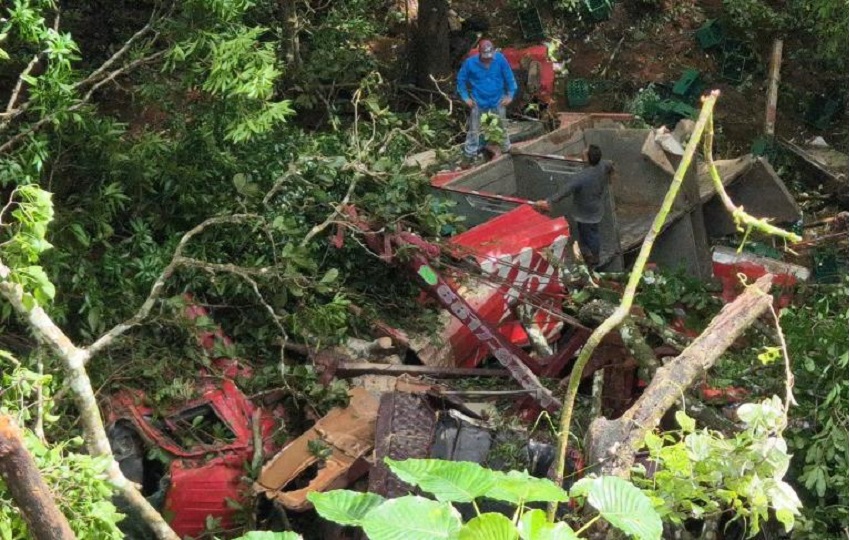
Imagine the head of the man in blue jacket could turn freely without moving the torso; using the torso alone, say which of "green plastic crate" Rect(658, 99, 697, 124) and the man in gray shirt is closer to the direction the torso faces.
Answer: the man in gray shirt

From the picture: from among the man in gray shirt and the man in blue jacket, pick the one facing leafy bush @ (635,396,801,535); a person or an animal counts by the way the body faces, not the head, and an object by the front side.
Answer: the man in blue jacket

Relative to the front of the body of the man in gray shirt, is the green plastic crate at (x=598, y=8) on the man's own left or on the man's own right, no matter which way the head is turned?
on the man's own right

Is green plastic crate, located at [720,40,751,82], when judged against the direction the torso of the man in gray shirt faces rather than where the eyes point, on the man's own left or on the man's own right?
on the man's own right

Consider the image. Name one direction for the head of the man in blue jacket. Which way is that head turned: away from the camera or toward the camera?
toward the camera

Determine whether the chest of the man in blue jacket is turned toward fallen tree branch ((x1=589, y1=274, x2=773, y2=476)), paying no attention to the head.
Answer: yes

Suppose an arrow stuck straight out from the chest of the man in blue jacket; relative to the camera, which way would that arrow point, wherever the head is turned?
toward the camera

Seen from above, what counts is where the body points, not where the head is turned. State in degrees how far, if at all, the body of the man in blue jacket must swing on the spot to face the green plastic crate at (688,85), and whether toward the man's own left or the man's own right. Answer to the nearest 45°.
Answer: approximately 135° to the man's own left

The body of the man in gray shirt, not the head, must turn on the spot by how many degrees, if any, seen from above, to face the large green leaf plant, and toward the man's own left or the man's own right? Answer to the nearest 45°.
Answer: approximately 135° to the man's own left

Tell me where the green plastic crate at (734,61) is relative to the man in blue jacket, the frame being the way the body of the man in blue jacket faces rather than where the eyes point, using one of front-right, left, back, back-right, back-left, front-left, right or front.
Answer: back-left

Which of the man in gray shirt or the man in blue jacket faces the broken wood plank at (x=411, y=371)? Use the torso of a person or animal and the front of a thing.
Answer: the man in blue jacket

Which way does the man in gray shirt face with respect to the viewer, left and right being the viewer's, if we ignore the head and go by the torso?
facing away from the viewer and to the left of the viewer

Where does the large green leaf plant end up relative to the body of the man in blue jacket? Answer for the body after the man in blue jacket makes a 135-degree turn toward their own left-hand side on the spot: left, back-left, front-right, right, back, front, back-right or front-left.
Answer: back-right

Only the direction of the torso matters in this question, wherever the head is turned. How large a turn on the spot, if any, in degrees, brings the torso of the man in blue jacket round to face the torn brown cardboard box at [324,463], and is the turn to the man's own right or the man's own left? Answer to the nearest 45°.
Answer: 0° — they already face it

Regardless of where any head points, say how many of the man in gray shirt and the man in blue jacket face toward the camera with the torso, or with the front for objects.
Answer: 1

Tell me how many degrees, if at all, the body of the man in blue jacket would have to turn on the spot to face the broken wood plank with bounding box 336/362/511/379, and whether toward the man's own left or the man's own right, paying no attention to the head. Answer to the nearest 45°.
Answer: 0° — they already face it

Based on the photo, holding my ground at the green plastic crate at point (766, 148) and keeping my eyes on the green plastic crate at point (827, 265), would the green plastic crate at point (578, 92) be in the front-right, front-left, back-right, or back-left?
back-right
